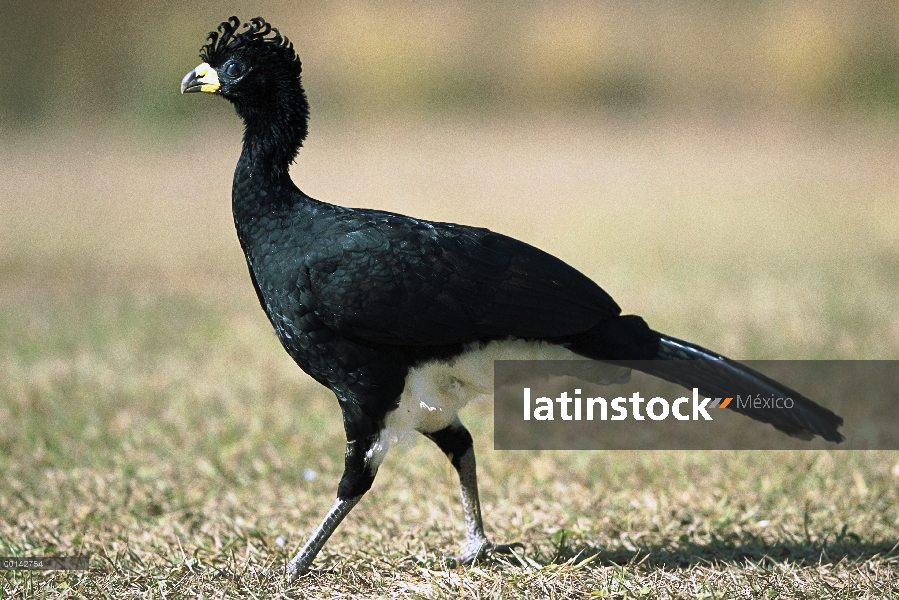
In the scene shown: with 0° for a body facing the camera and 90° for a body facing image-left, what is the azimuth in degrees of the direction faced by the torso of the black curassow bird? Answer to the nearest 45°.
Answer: approximately 90°
